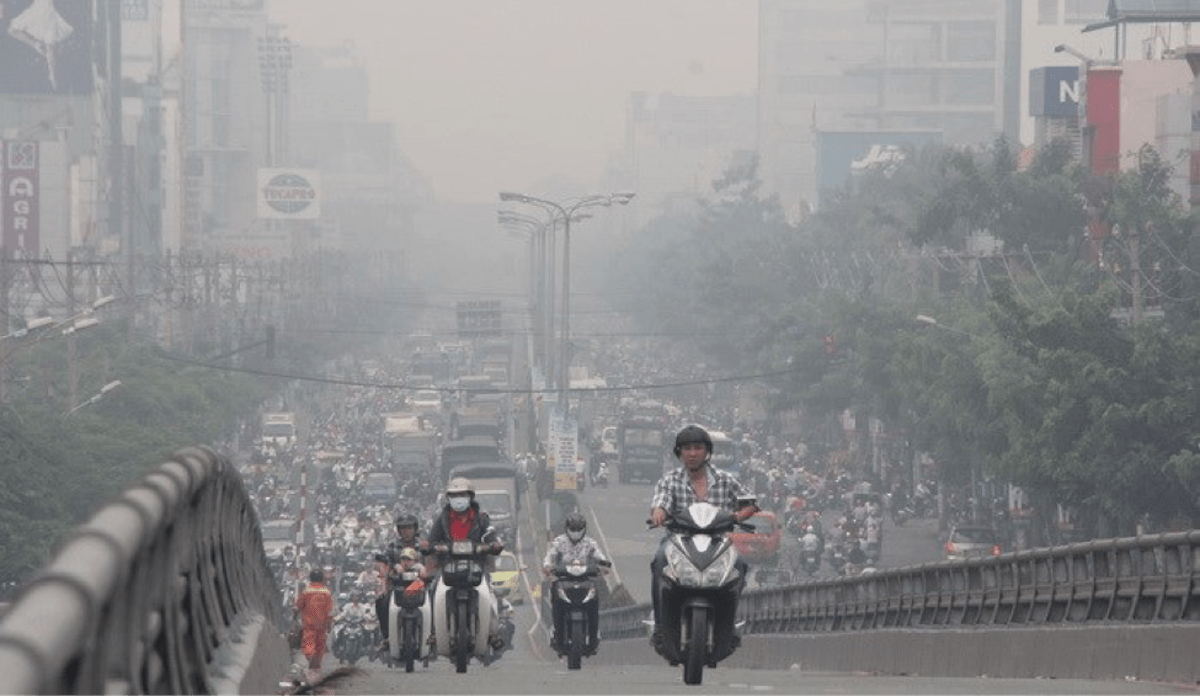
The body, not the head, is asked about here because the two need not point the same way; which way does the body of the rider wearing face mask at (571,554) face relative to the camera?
toward the camera

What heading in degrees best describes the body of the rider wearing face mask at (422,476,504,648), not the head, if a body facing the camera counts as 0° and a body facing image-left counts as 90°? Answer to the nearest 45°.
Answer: approximately 0°

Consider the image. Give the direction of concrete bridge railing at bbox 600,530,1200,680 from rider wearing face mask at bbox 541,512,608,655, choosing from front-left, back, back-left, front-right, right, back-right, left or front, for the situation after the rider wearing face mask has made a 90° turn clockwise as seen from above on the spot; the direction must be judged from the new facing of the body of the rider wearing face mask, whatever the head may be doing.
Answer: back

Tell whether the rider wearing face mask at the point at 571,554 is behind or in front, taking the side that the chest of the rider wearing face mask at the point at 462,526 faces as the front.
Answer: behind

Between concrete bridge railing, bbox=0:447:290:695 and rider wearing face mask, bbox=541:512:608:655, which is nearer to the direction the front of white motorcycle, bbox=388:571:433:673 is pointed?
the concrete bridge railing

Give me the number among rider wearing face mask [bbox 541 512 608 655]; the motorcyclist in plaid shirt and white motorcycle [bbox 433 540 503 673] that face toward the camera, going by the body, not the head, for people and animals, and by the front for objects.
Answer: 3

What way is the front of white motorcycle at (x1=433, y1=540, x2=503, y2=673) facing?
toward the camera
